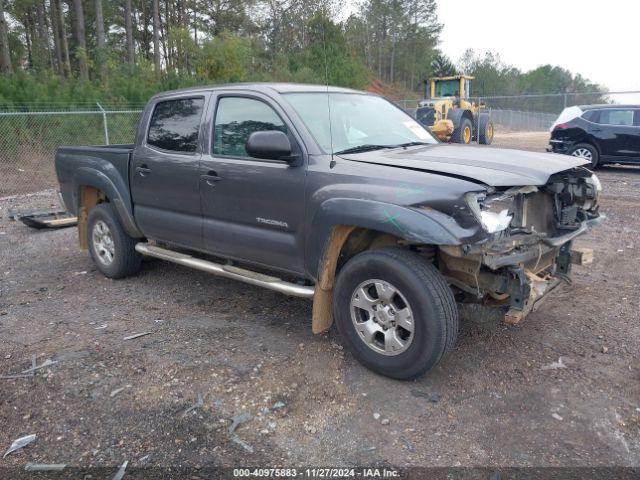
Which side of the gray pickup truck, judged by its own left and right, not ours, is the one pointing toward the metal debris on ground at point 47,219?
back

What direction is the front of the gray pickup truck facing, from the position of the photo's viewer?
facing the viewer and to the right of the viewer

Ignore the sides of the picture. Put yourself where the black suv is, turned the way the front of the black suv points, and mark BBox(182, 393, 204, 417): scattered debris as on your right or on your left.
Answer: on your right

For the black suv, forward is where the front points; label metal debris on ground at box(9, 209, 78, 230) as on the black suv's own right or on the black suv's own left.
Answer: on the black suv's own right

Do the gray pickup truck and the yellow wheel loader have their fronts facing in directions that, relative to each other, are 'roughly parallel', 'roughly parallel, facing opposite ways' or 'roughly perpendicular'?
roughly perpendicular

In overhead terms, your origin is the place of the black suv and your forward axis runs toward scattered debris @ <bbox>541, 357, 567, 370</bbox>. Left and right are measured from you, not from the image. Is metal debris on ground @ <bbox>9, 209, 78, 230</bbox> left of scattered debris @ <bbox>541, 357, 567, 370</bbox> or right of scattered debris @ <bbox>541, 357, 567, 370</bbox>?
right

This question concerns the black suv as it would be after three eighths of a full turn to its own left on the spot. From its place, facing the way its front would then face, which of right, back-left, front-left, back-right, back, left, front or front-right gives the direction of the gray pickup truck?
back-left

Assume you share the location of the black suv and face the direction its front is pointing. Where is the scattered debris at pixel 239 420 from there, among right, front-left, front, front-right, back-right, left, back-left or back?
right

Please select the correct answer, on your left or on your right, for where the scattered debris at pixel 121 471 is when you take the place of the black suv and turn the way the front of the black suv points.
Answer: on your right

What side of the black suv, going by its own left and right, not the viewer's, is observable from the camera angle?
right

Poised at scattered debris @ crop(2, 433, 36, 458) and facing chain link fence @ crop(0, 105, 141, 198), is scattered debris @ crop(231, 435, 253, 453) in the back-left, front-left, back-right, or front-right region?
back-right
